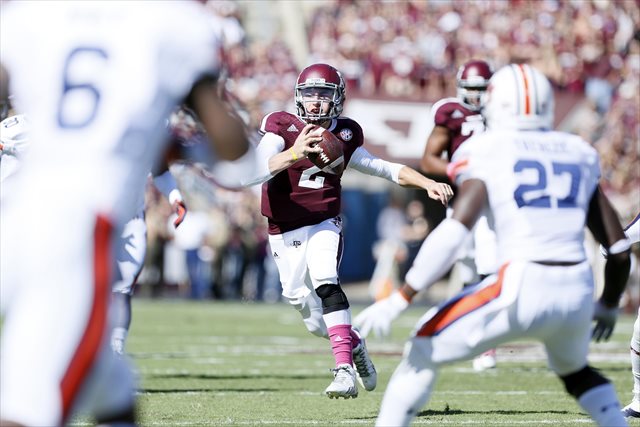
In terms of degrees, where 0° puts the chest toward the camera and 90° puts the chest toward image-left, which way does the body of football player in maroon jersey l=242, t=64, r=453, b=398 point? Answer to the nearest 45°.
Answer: approximately 0°

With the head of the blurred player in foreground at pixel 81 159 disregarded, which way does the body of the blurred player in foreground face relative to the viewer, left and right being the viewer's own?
facing away from the viewer and to the right of the viewer

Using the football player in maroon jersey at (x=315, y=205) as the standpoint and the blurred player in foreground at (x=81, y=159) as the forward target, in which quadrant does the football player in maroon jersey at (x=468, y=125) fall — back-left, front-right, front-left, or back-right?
back-left

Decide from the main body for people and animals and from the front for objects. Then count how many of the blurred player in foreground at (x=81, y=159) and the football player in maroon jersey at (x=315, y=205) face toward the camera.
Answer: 1

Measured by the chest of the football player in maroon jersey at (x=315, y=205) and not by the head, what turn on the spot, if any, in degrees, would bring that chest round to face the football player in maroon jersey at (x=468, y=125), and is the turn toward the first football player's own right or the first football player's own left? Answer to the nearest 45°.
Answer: approximately 135° to the first football player's own left

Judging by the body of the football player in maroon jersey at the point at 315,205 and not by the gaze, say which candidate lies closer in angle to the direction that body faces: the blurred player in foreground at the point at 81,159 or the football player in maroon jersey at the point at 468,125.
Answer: the blurred player in foreground
